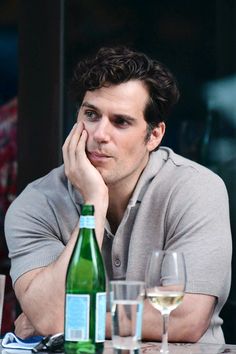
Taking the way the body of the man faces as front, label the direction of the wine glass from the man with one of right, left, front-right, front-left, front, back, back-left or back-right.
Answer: front

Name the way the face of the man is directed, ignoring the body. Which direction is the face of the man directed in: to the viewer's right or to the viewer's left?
to the viewer's left

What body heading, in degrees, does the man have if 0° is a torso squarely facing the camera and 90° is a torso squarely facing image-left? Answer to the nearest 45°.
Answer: approximately 0°

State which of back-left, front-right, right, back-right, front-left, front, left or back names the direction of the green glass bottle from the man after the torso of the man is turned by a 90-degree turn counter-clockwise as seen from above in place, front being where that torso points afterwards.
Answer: right
